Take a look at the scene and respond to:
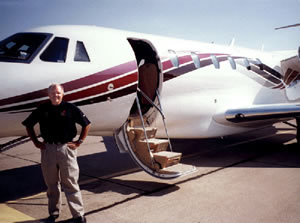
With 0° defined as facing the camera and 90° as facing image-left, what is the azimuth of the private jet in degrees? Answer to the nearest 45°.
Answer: approximately 45°

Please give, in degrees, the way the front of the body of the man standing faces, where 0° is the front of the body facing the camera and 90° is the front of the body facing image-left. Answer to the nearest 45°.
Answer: approximately 0°
